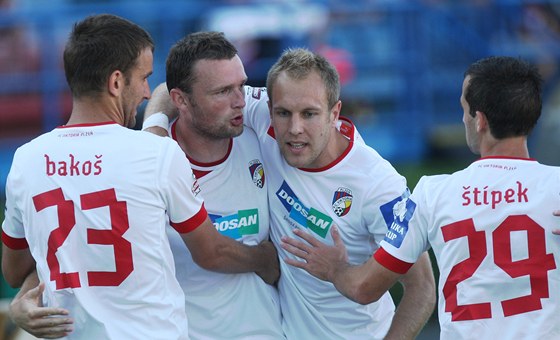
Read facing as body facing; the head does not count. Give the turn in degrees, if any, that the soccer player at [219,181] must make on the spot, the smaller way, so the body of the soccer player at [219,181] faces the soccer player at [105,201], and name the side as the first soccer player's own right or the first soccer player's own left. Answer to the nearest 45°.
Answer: approximately 90° to the first soccer player's own right

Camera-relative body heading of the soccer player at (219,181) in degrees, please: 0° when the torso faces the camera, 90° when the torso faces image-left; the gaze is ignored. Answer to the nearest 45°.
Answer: approximately 315°

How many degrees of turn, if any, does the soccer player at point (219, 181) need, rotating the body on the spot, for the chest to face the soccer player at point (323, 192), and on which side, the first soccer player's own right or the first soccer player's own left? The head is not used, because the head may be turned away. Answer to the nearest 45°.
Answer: approximately 45° to the first soccer player's own left

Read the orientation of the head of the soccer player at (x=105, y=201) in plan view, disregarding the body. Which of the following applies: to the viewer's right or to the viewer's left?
to the viewer's right

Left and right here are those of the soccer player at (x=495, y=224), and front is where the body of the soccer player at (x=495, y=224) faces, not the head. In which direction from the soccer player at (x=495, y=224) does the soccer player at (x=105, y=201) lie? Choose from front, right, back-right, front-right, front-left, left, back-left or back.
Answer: left

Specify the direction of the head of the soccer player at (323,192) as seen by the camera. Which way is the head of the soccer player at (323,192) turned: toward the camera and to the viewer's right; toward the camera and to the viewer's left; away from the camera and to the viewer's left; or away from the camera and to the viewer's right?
toward the camera and to the viewer's left
